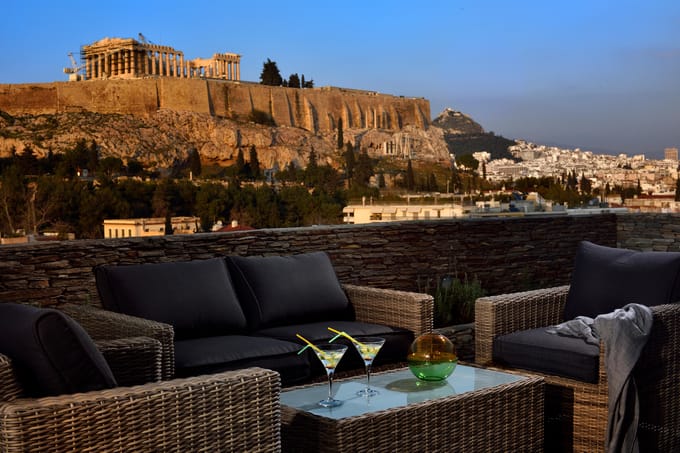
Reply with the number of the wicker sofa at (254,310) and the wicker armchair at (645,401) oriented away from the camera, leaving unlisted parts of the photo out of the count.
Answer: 0

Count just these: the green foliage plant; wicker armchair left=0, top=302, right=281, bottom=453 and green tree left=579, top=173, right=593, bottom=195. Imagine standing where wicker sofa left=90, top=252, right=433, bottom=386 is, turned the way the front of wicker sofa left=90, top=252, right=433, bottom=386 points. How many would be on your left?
2

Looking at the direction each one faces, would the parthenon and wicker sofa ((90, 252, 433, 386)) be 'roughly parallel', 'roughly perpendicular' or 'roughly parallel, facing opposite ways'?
roughly perpendicular

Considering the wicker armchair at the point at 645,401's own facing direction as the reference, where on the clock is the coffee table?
The coffee table is roughly at 12 o'clock from the wicker armchair.

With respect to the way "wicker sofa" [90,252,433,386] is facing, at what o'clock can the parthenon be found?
The parthenon is roughly at 7 o'clock from the wicker sofa.

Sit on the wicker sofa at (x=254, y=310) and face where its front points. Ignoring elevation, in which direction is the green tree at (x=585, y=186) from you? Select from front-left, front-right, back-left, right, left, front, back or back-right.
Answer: left

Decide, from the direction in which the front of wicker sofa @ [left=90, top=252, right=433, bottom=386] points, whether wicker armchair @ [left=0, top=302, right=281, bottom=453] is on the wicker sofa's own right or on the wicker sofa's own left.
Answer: on the wicker sofa's own right

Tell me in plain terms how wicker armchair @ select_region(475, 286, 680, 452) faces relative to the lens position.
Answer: facing the viewer and to the left of the viewer

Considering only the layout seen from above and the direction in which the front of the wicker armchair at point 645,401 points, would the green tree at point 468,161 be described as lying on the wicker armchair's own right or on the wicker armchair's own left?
on the wicker armchair's own right

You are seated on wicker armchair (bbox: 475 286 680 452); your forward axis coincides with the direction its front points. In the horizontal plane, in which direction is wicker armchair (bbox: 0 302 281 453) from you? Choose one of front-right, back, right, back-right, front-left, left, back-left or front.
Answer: front

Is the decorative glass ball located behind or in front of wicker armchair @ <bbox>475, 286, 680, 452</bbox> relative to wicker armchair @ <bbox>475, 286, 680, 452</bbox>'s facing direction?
in front

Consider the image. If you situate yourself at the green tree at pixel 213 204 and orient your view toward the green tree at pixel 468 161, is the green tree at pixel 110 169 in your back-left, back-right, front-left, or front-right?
front-left
